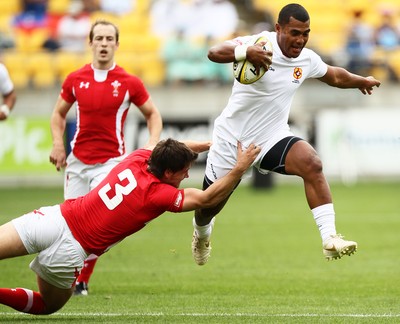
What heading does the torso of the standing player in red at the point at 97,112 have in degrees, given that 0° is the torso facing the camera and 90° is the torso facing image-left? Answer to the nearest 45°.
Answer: approximately 0°
